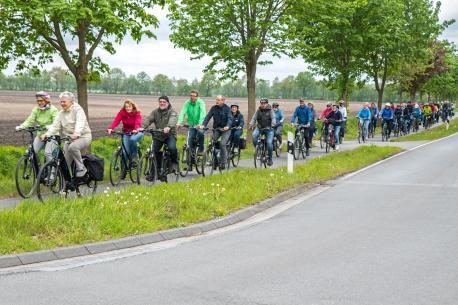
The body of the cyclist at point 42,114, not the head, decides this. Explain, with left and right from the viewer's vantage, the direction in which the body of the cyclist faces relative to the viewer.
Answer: facing the viewer and to the left of the viewer

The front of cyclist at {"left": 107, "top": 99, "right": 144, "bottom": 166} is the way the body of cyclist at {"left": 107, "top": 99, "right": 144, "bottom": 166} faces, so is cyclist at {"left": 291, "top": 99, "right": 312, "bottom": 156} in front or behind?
behind

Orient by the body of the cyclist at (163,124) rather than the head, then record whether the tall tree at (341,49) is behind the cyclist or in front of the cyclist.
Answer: behind

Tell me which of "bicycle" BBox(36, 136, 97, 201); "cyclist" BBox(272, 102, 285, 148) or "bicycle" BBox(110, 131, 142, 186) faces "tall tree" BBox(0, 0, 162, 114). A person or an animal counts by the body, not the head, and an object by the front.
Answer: the cyclist

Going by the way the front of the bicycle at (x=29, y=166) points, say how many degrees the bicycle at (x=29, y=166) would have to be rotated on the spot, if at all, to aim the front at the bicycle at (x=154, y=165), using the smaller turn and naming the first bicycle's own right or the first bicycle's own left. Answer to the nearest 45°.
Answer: approximately 180°

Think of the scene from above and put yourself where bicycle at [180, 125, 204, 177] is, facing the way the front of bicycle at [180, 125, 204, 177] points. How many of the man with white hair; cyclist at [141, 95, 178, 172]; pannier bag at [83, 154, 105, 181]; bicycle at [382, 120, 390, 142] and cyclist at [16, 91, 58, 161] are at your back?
1

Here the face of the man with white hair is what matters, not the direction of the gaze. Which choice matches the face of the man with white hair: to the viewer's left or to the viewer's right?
to the viewer's left

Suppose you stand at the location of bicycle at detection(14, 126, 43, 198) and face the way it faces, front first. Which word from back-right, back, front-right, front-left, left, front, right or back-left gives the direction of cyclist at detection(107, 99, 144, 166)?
back

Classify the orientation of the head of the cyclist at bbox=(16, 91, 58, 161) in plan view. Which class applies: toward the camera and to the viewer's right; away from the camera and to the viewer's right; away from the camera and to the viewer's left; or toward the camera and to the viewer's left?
toward the camera and to the viewer's left

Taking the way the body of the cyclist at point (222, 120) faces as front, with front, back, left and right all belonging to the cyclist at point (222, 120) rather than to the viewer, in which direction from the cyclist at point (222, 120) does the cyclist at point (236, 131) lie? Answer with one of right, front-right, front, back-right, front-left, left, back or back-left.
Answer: back-right

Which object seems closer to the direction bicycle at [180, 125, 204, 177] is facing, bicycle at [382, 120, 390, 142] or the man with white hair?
the man with white hair

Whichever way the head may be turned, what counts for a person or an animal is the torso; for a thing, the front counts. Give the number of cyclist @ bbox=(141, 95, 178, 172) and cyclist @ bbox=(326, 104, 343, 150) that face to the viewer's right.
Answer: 0

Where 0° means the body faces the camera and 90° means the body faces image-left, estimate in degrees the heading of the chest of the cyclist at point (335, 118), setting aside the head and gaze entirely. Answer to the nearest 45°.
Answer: approximately 45°

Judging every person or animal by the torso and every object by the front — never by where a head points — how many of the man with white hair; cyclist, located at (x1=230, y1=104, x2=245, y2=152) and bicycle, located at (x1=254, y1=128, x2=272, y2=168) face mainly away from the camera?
0
